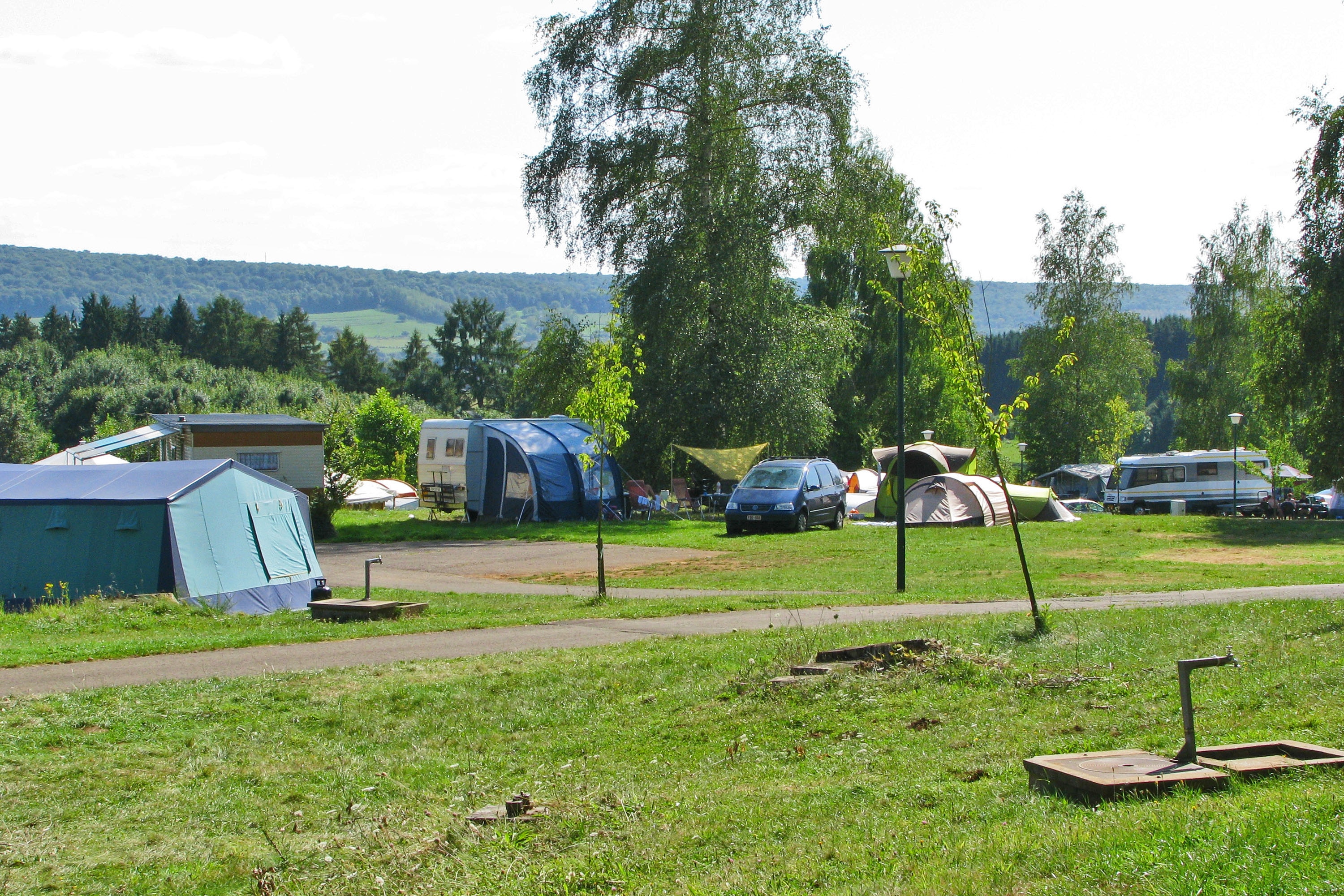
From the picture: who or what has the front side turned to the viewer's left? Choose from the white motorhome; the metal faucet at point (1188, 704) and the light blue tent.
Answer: the white motorhome

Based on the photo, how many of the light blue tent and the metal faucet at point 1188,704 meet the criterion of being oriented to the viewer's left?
0

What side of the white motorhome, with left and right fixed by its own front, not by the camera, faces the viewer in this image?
left

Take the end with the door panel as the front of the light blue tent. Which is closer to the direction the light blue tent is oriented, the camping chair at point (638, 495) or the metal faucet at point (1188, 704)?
the metal faucet

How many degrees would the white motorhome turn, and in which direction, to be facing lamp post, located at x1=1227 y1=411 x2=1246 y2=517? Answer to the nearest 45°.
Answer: approximately 135° to its left

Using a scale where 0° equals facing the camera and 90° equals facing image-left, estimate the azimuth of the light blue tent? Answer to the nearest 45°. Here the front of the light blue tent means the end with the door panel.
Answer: approximately 315°

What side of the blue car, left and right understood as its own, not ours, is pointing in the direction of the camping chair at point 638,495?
right

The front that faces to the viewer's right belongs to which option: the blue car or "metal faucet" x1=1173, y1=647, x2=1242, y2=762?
the metal faucet

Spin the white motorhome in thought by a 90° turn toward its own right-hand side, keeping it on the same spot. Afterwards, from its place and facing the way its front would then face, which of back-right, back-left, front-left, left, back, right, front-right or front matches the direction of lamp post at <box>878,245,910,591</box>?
back

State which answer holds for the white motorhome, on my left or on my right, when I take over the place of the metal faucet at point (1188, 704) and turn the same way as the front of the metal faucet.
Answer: on my left

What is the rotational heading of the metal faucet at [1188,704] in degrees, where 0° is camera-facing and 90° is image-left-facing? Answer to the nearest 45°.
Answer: approximately 270°

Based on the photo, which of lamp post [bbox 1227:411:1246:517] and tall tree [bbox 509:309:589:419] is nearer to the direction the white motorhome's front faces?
the tall tree
